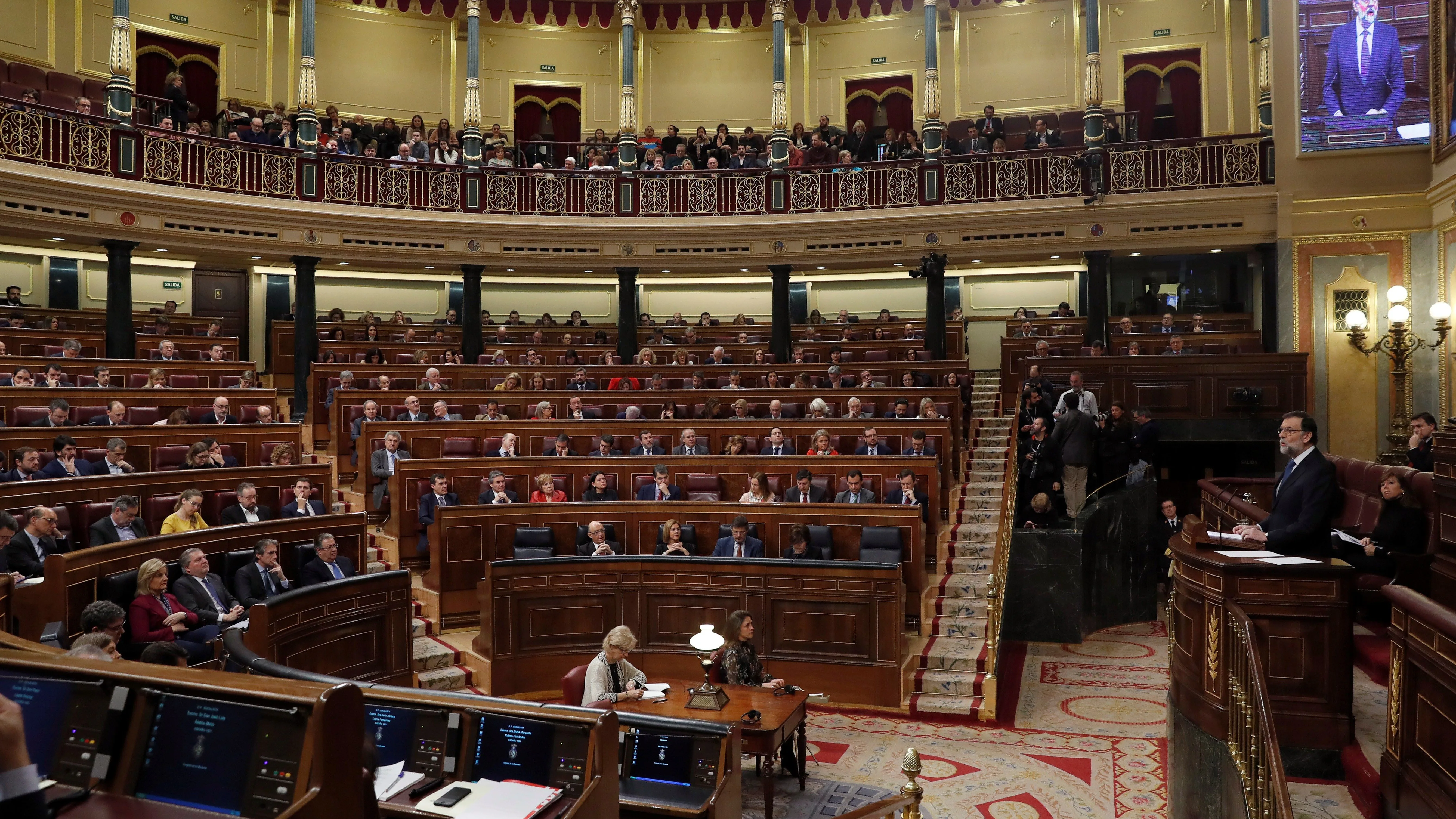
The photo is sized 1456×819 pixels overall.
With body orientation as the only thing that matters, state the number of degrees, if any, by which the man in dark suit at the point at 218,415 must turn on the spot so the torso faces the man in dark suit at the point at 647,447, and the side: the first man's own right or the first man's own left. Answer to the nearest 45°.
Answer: approximately 45° to the first man's own left

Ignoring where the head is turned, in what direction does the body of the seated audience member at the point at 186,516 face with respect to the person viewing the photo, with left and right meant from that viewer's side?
facing the viewer and to the right of the viewer

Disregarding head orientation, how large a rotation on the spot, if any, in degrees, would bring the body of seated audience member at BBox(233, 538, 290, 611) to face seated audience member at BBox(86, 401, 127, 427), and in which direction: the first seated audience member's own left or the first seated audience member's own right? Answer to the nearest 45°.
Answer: approximately 135° to the first seated audience member's own left

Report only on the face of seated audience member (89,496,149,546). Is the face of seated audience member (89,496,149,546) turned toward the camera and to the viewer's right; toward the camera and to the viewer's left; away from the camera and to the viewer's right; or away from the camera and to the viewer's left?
toward the camera and to the viewer's right

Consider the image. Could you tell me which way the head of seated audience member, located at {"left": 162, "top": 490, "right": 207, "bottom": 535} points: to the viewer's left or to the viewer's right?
to the viewer's right

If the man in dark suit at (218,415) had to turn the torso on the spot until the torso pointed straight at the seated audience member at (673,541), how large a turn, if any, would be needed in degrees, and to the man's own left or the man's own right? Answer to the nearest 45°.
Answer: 0° — they already face them

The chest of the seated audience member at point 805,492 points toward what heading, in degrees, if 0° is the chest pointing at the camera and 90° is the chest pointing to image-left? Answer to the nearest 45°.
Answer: approximately 0°

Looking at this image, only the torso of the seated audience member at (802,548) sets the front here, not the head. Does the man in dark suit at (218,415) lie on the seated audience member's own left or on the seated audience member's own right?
on the seated audience member's own right

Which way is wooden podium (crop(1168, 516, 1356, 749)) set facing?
to the viewer's left
